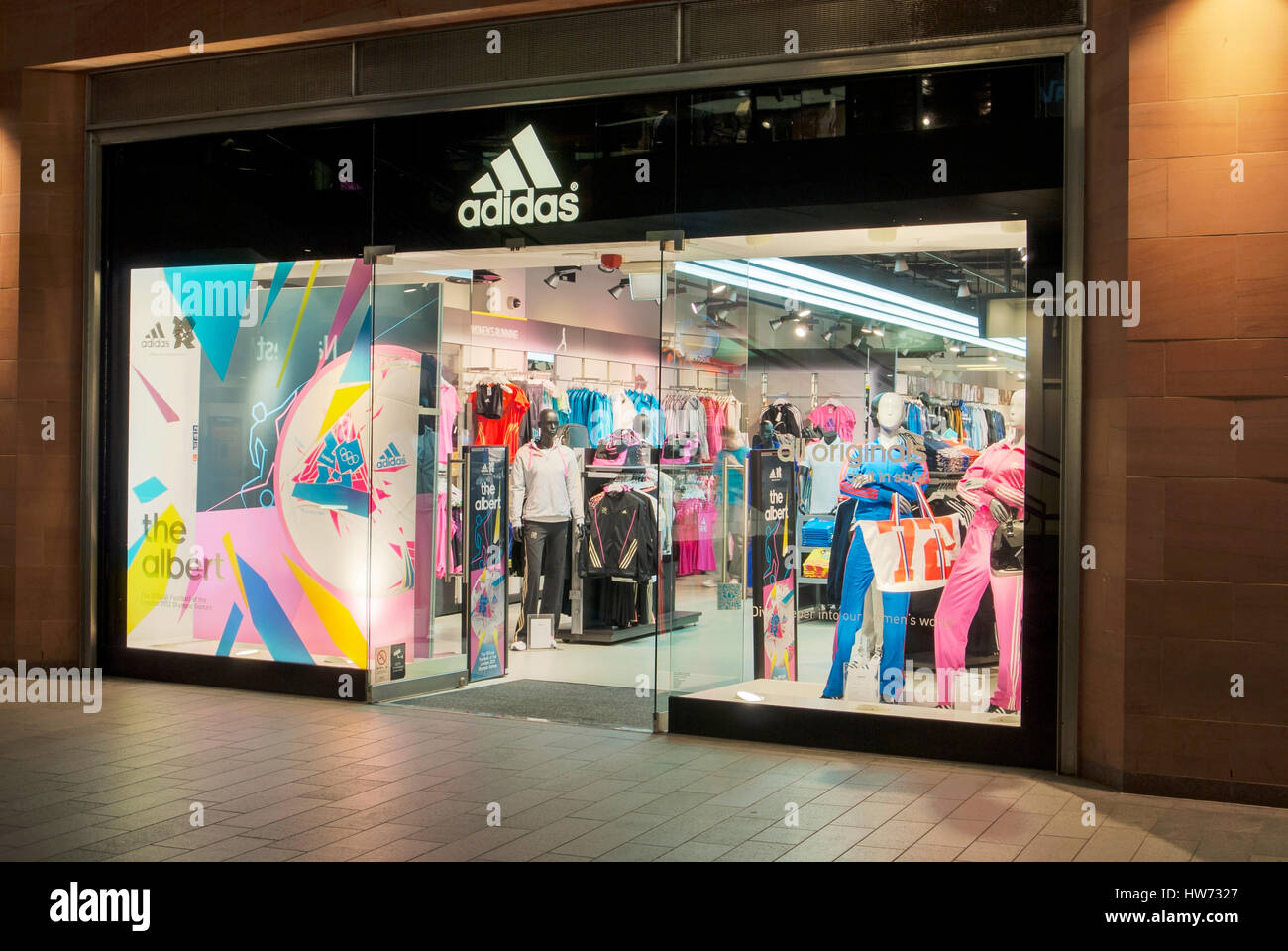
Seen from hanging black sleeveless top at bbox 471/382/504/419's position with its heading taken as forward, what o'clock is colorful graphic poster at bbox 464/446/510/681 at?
The colorful graphic poster is roughly at 12 o'clock from the hanging black sleeveless top.

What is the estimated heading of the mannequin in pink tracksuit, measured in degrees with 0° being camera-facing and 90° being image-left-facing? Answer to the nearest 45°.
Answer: approximately 45°

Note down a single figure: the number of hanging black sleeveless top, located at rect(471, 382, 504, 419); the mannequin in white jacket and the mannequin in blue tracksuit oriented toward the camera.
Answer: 3

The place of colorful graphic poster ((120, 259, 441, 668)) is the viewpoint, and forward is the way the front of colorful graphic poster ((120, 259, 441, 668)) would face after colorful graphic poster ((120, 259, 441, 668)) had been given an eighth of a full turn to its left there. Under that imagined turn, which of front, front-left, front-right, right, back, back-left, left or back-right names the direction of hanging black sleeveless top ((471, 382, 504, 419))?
left

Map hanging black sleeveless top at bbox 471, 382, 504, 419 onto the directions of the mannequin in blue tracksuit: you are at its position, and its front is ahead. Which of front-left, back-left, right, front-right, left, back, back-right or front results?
back-right

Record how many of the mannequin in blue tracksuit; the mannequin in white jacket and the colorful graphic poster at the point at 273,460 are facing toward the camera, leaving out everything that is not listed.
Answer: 3

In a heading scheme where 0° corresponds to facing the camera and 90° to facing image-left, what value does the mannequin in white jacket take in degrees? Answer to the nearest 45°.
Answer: approximately 0°
